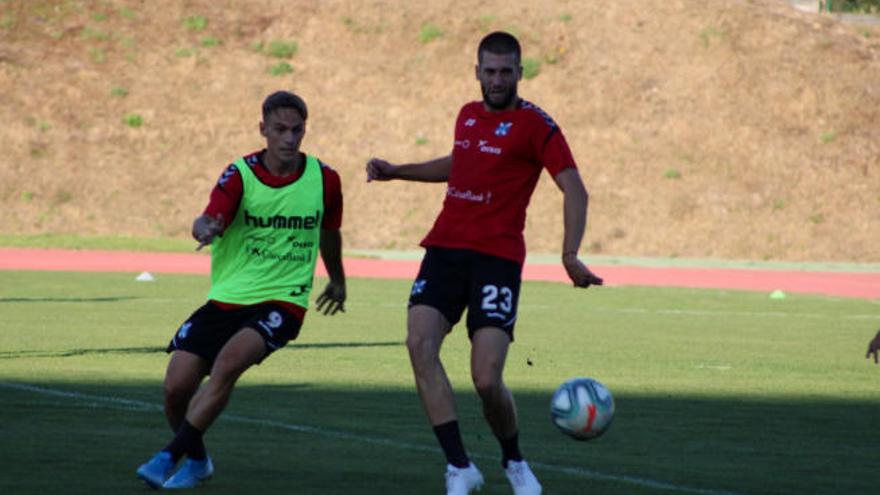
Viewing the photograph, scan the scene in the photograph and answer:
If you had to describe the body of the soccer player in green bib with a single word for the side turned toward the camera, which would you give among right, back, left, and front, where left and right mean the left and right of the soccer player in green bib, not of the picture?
front

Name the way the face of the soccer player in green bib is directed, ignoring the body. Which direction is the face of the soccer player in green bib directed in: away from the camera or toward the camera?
toward the camera

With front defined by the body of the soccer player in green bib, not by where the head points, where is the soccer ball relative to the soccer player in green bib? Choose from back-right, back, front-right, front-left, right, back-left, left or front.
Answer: left

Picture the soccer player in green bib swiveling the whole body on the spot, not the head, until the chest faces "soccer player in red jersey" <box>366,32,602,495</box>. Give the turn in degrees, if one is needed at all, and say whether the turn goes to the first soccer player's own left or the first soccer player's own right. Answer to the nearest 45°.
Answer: approximately 90° to the first soccer player's own left
